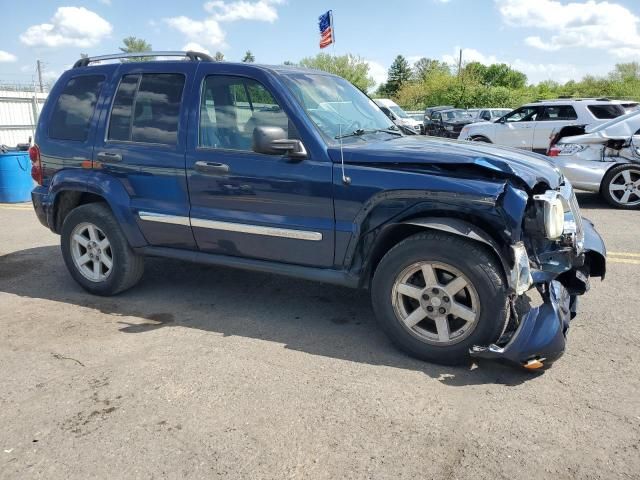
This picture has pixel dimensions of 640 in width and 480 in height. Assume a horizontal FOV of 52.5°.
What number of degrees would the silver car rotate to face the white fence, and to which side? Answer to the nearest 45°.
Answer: approximately 180°

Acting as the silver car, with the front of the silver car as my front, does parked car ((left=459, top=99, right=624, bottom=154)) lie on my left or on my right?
on my left

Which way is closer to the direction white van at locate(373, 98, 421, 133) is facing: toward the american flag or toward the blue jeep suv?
the blue jeep suv

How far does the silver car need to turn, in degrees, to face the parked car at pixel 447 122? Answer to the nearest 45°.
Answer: approximately 90° to its left

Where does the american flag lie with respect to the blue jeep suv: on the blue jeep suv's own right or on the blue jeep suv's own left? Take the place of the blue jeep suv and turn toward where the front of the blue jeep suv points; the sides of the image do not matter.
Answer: on the blue jeep suv's own left

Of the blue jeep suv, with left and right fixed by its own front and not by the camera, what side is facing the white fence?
back

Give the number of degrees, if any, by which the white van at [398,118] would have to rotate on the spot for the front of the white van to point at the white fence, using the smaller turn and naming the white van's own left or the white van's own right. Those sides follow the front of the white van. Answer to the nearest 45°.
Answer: approximately 135° to the white van's own right

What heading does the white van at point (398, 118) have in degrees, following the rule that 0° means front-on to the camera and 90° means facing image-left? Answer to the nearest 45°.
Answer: approximately 315°

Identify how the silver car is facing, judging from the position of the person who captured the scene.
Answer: facing to the right of the viewer

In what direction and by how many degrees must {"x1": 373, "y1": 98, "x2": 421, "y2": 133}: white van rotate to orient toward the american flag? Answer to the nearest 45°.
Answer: approximately 135° to its left
